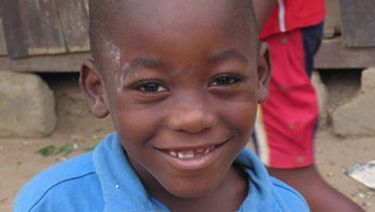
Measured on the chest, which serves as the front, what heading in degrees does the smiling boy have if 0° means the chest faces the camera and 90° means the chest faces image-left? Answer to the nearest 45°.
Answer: approximately 0°

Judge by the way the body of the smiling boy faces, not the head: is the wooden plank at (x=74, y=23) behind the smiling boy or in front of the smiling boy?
behind

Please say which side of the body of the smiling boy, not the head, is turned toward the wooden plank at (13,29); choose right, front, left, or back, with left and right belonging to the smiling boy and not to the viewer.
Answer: back

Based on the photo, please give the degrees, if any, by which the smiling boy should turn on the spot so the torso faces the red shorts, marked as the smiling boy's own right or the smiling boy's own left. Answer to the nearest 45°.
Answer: approximately 135° to the smiling boy's own left

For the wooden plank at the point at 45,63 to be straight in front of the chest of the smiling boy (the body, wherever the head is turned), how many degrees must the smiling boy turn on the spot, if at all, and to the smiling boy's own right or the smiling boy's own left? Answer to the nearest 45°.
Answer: approximately 180°

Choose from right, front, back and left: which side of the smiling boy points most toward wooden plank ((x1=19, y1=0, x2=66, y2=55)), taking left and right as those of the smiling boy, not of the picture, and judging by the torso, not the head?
back
